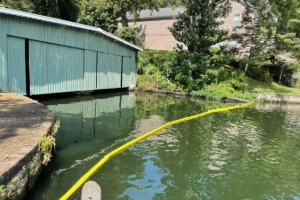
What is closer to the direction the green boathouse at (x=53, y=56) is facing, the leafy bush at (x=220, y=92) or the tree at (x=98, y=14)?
the leafy bush

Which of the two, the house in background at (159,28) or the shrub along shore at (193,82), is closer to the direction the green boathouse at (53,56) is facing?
the shrub along shore

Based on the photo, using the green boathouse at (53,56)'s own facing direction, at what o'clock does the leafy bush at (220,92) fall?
The leafy bush is roughly at 10 o'clock from the green boathouse.

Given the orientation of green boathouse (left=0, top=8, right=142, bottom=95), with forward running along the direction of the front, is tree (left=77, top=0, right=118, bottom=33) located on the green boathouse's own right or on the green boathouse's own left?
on the green boathouse's own left

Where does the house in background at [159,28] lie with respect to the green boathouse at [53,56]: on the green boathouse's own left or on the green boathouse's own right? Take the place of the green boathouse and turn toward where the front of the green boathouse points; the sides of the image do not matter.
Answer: on the green boathouse's own left

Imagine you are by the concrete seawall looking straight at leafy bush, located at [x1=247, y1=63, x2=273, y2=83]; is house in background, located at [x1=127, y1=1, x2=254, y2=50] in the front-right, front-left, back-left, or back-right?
front-left

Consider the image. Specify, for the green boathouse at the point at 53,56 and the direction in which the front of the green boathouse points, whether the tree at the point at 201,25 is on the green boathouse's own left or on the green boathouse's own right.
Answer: on the green boathouse's own left

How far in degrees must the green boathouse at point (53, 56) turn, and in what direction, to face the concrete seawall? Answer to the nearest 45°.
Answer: approximately 45° to its right
